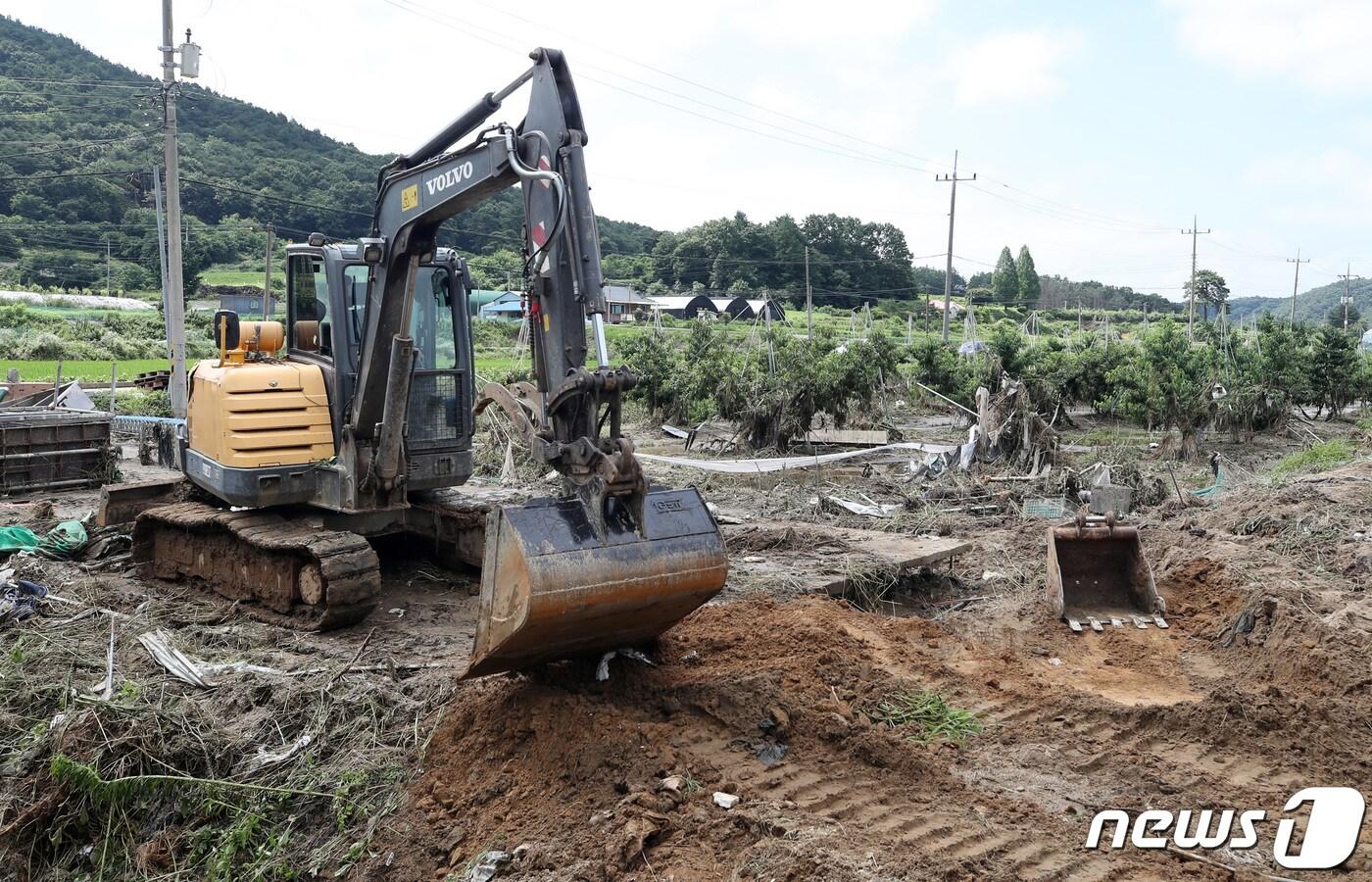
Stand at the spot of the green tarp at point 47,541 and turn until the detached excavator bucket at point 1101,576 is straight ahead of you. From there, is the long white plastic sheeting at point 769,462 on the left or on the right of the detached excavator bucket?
left

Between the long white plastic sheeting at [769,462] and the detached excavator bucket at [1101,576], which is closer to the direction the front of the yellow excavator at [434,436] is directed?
the detached excavator bucket

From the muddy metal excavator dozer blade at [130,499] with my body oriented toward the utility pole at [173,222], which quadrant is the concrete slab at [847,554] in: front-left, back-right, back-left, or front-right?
back-right

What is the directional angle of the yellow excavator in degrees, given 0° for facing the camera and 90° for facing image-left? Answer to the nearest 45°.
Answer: approximately 315°

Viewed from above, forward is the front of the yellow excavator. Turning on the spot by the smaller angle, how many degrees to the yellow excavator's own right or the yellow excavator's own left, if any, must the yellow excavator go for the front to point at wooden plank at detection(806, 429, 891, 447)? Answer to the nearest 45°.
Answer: approximately 90° to the yellow excavator's own left

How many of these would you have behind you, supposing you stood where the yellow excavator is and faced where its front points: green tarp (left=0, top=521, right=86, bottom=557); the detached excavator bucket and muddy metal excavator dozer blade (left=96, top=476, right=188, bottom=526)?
2

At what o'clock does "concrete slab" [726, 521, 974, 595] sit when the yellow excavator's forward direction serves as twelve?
The concrete slab is roughly at 10 o'clock from the yellow excavator.
